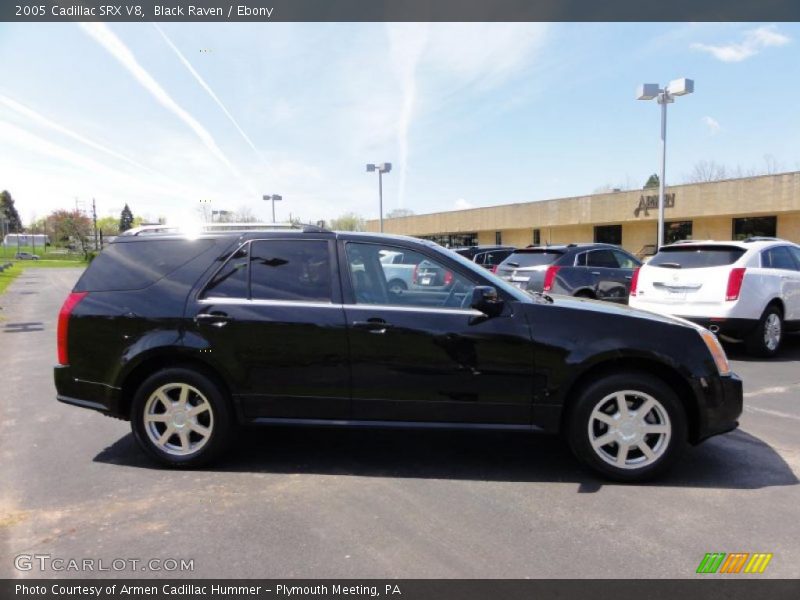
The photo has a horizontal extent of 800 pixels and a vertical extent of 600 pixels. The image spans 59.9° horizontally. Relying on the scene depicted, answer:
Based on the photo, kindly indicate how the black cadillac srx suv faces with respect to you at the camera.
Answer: facing to the right of the viewer

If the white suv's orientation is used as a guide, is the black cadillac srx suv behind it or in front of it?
behind

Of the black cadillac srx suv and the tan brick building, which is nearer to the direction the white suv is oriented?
the tan brick building

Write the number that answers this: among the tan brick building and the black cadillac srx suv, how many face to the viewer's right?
1

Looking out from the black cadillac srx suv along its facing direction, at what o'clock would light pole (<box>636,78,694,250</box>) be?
The light pole is roughly at 10 o'clock from the black cadillac srx suv.

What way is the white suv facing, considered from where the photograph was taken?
facing away from the viewer and to the right of the viewer

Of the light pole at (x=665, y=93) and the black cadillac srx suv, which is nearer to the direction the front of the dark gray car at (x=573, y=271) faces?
the light pole

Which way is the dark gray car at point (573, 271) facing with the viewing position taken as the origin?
facing away from the viewer and to the right of the viewer

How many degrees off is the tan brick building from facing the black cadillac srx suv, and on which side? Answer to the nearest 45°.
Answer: approximately 45° to its left

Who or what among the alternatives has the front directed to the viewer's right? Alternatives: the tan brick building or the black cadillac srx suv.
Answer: the black cadillac srx suv
